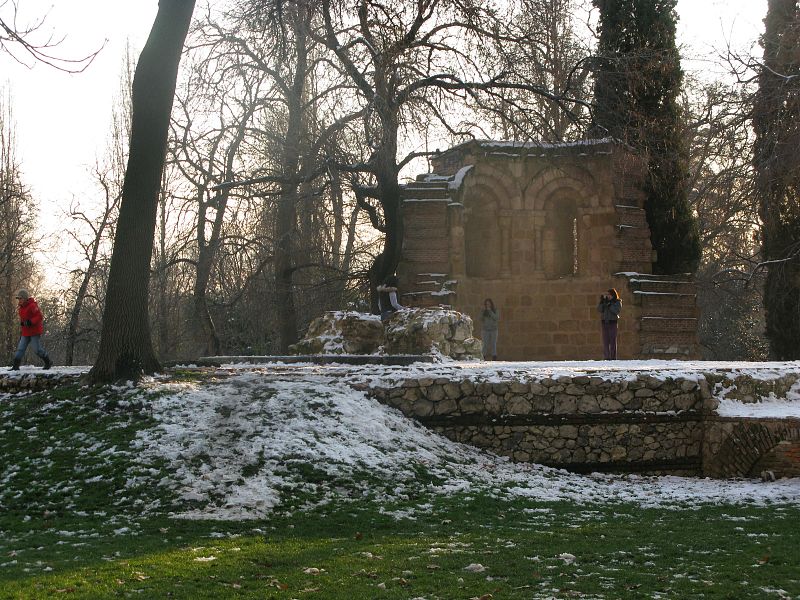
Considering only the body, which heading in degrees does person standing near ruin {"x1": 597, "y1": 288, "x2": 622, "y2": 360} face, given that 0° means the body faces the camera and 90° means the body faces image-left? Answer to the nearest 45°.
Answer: approximately 0°

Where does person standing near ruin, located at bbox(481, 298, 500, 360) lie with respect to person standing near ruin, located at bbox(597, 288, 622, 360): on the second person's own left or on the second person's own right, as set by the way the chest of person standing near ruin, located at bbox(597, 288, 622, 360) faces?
on the second person's own right

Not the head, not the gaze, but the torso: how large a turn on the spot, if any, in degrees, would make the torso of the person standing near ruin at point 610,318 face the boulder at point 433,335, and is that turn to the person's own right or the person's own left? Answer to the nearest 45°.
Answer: approximately 45° to the person's own right

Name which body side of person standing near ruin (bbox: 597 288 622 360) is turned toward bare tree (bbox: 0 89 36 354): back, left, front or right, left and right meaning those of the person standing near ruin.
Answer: right

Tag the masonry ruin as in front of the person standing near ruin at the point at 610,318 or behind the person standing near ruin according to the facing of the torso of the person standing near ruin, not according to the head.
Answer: behind

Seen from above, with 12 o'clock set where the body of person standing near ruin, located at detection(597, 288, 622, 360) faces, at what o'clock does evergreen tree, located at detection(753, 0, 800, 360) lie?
The evergreen tree is roughly at 8 o'clock from the person standing near ruin.
